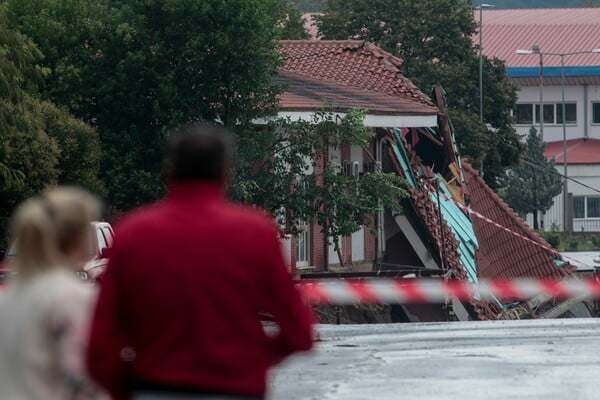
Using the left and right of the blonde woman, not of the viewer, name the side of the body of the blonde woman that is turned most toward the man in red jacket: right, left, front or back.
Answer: right

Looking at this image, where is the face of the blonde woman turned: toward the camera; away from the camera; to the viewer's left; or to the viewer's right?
away from the camera

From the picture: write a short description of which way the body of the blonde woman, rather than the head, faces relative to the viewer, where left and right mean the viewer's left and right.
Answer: facing away from the viewer and to the right of the viewer

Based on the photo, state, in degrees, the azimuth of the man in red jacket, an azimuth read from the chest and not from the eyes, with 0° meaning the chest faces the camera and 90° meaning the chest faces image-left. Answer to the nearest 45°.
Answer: approximately 180°

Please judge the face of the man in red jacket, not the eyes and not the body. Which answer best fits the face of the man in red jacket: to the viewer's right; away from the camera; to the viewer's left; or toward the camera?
away from the camera

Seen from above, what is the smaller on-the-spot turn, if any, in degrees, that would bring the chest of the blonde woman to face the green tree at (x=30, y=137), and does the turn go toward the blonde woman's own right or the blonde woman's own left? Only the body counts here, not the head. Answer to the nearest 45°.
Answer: approximately 45° to the blonde woman's own left

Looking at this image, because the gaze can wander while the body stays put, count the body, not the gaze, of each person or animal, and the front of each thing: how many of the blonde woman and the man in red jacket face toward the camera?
0

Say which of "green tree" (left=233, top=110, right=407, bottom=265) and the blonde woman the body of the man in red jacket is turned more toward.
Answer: the green tree

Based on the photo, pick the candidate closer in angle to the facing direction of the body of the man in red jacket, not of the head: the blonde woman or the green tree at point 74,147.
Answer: the green tree

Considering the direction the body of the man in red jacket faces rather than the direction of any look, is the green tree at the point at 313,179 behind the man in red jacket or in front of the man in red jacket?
in front
